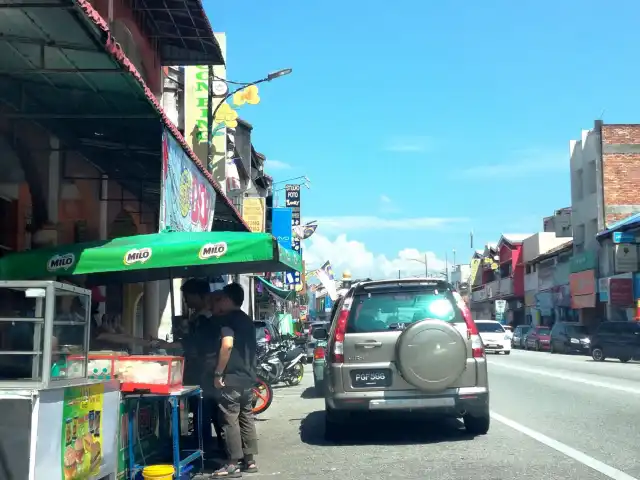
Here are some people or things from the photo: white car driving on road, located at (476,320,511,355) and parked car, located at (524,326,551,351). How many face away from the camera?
0

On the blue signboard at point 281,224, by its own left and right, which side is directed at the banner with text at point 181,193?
front

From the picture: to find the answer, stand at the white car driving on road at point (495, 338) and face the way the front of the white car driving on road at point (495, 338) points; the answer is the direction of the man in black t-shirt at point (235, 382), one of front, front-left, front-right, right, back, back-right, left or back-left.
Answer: front

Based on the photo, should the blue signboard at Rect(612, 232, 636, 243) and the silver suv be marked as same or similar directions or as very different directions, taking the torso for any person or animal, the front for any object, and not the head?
very different directions

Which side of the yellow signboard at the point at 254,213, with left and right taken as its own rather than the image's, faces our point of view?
front

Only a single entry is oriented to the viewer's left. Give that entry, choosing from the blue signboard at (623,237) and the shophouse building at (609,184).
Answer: the shophouse building

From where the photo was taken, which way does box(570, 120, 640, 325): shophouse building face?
to the viewer's left

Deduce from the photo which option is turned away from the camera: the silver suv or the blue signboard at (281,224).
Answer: the silver suv

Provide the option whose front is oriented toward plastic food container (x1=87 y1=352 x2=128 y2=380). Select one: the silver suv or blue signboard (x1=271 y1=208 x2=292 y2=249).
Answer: the blue signboard

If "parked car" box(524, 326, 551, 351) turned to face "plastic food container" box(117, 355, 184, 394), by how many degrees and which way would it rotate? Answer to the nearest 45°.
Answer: approximately 45° to its right

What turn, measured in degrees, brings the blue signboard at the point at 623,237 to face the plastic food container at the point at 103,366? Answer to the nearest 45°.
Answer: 0° — it already faces it

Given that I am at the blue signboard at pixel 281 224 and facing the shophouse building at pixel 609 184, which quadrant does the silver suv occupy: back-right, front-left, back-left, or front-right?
back-right

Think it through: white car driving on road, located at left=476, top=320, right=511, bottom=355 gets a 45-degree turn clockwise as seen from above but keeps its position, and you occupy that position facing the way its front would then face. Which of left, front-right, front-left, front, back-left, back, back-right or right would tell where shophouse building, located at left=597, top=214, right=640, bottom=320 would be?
back

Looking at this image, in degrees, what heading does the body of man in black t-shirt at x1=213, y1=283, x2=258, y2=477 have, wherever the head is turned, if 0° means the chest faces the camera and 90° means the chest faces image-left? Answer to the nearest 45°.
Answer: approximately 135°

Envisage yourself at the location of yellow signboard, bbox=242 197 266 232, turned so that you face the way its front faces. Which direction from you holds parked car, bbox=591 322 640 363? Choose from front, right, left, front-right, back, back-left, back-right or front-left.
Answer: left

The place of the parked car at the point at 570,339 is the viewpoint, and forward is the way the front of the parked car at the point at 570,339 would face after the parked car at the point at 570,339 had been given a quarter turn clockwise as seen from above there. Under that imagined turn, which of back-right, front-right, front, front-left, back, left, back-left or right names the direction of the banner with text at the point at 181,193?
front-left

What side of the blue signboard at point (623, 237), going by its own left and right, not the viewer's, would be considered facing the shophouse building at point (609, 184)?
back

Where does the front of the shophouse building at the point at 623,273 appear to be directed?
to the viewer's left

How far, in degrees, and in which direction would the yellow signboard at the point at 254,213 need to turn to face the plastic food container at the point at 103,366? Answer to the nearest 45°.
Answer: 0° — it already faces it

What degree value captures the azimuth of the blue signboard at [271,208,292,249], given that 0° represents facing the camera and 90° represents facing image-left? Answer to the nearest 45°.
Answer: approximately 0°
